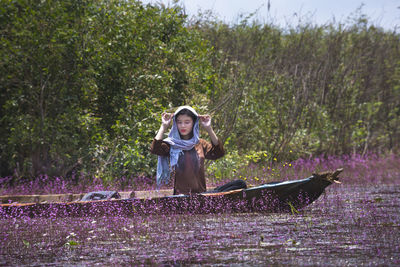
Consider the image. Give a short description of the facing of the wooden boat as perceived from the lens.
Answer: facing to the right of the viewer
